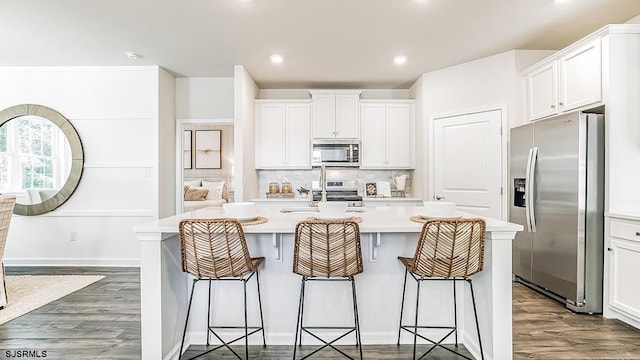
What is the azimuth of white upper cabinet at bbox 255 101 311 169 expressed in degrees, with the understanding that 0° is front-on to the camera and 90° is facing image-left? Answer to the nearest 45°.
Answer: approximately 0°

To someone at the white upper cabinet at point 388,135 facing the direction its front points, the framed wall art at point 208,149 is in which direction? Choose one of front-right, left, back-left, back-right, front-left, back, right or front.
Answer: right

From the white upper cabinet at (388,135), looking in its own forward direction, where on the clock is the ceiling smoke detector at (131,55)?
The ceiling smoke detector is roughly at 2 o'clock from the white upper cabinet.

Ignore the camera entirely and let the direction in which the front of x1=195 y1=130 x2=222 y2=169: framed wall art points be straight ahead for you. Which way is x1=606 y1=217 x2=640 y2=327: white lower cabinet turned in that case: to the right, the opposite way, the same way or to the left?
to the right

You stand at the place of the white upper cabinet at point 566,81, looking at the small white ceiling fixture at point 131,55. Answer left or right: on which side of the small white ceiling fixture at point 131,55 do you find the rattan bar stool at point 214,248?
left

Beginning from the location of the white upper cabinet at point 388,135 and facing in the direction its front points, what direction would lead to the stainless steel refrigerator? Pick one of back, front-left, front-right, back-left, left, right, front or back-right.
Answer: front-left

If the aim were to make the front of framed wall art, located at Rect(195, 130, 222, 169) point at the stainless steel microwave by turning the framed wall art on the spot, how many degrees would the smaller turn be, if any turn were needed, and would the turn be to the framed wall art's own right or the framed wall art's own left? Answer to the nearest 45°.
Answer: approximately 45° to the framed wall art's own left

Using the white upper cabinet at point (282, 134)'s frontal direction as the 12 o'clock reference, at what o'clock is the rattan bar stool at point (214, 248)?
The rattan bar stool is roughly at 12 o'clock from the white upper cabinet.

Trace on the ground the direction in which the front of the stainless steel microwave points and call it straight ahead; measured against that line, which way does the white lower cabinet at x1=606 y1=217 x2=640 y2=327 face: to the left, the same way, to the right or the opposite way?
to the right

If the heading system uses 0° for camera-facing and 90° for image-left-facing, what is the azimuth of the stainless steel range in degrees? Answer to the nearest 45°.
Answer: approximately 0°
